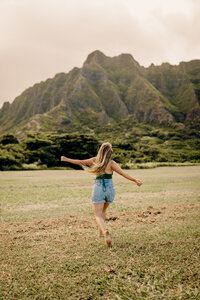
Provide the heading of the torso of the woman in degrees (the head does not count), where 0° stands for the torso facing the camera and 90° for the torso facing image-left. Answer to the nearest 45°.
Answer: approximately 180°

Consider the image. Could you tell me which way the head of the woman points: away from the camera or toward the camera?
away from the camera
